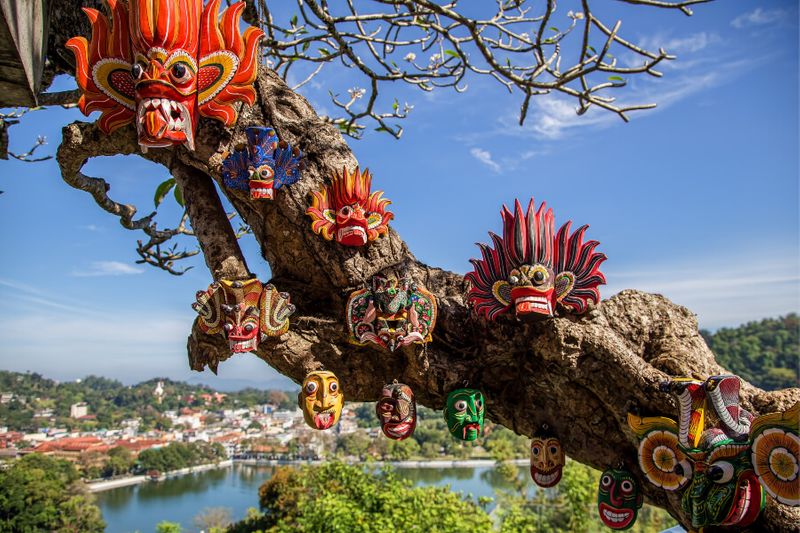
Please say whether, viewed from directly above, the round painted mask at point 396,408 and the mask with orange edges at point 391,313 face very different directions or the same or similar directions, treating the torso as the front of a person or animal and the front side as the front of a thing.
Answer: same or similar directions

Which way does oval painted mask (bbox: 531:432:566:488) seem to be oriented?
toward the camera

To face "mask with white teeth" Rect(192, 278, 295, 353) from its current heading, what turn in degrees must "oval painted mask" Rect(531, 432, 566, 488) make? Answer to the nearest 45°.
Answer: approximately 45° to its right

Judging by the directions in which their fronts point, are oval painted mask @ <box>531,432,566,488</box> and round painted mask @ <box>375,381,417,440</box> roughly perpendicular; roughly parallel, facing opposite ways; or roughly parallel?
roughly parallel

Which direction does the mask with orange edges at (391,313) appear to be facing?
toward the camera

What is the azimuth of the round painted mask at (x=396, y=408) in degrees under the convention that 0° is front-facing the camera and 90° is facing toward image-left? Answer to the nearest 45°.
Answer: approximately 0°

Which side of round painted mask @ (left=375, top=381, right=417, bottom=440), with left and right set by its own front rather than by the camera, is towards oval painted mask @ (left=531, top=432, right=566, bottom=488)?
left

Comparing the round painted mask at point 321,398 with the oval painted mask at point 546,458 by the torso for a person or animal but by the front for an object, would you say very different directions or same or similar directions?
same or similar directions

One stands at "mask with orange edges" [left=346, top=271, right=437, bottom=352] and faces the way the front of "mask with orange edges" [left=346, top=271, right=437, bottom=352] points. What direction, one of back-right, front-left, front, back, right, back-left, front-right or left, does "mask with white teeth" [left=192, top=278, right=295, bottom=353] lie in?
right

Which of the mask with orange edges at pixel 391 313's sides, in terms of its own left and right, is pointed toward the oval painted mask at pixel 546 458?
left

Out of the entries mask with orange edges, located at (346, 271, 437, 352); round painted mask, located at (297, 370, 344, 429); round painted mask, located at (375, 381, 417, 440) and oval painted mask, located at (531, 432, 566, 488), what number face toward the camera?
4
